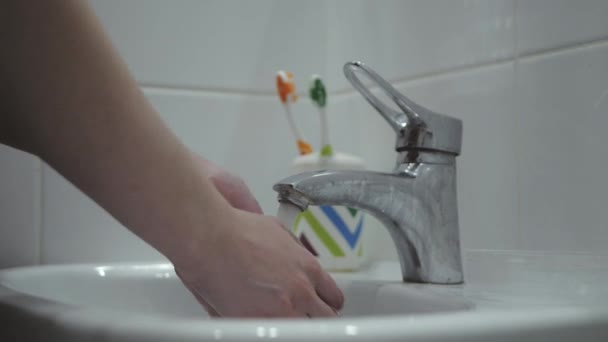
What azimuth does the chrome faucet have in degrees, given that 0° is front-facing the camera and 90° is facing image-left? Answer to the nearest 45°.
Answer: approximately 90°
